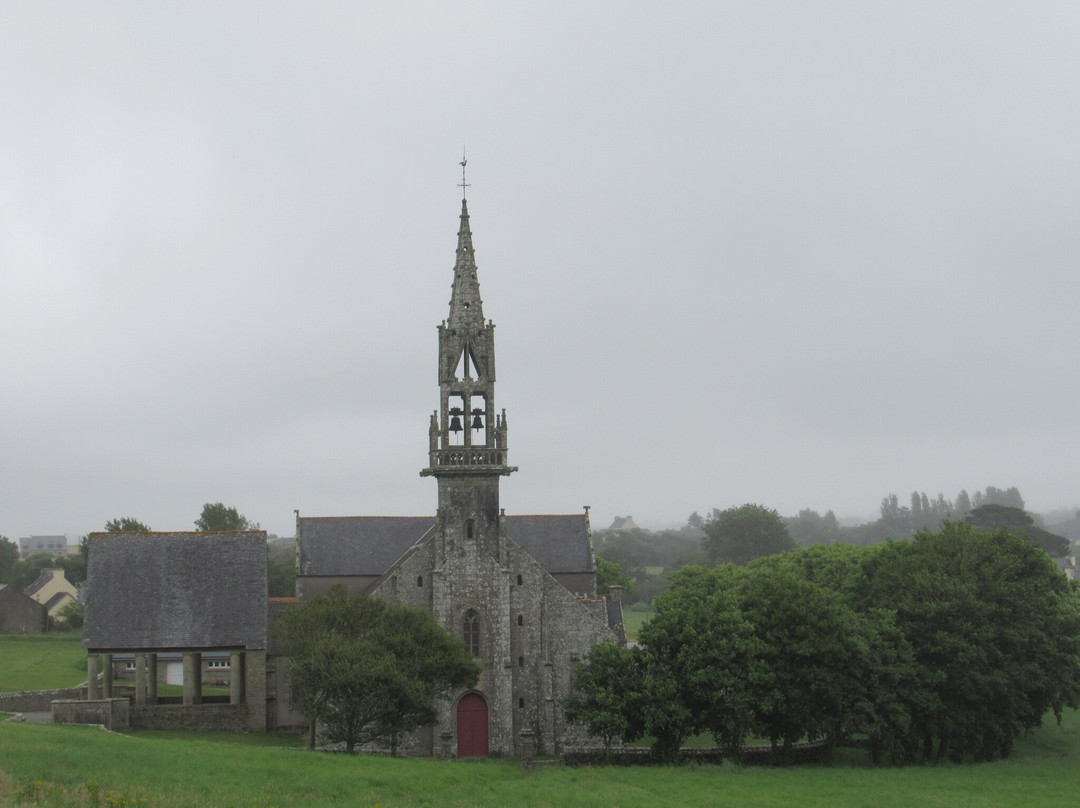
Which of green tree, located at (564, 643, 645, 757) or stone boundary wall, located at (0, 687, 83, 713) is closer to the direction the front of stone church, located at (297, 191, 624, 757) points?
the green tree

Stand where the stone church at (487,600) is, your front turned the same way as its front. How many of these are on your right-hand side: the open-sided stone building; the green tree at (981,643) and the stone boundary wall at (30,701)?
2

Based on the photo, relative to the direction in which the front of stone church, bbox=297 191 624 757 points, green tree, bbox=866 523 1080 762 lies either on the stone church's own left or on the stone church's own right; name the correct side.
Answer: on the stone church's own left

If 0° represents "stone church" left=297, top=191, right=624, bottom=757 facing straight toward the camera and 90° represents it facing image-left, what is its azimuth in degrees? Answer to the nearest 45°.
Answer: approximately 0°

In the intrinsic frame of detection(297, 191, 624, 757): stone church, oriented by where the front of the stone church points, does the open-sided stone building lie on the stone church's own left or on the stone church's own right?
on the stone church's own right

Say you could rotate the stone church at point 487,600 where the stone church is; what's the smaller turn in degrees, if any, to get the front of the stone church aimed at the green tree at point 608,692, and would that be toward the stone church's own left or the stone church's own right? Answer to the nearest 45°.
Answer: approximately 45° to the stone church's own left

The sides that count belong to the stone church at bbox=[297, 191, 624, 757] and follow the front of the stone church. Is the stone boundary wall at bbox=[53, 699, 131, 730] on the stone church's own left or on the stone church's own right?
on the stone church's own right

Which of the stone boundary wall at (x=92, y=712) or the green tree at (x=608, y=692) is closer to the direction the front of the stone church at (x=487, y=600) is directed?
the green tree

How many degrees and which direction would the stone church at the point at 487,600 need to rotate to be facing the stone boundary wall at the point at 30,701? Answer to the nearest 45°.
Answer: approximately 90° to its right

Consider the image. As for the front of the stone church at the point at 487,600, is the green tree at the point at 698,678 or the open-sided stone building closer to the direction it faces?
the green tree
